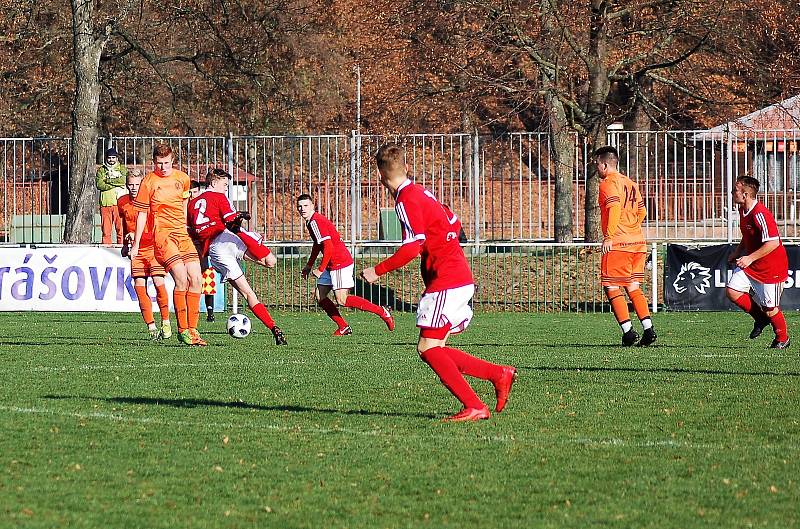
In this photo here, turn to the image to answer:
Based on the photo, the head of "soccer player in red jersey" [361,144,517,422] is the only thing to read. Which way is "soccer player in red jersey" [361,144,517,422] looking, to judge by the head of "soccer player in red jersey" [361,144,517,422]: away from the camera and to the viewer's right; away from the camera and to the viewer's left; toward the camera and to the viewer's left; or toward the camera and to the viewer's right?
away from the camera and to the viewer's left

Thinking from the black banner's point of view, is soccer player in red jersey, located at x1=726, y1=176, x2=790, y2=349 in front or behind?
in front

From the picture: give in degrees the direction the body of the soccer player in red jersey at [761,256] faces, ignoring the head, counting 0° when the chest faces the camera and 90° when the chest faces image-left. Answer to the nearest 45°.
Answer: approximately 45°

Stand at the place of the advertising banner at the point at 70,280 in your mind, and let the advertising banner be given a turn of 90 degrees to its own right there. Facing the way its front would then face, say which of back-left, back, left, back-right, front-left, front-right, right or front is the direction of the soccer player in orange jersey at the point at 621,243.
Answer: back-left

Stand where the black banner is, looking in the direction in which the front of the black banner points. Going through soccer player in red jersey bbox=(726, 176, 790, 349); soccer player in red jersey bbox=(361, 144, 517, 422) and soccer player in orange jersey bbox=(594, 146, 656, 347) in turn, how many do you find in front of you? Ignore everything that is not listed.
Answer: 3

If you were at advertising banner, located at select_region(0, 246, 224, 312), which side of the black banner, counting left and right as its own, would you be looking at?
right

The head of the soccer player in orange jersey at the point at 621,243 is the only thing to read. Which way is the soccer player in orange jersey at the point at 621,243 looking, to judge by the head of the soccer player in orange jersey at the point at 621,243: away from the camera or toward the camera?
away from the camera

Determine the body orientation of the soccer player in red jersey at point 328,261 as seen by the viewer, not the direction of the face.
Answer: to the viewer's left
